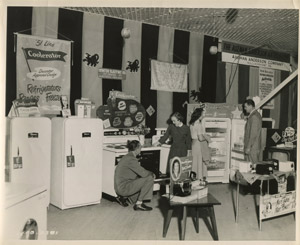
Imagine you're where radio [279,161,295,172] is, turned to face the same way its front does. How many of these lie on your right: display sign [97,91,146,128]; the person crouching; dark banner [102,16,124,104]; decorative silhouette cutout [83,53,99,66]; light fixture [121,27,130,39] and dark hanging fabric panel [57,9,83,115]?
6

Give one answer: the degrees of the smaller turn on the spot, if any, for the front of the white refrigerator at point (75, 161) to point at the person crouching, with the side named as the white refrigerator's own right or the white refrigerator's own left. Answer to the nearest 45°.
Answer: approximately 45° to the white refrigerator's own left

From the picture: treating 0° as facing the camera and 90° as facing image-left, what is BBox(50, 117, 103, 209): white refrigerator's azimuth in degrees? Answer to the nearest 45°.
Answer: approximately 315°

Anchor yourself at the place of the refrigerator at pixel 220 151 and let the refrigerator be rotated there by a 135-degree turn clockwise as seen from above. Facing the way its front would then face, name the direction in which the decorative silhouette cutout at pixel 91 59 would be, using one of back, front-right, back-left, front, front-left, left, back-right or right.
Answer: left

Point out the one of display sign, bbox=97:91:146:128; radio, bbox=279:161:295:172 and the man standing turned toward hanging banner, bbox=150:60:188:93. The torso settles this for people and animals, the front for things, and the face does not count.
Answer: the man standing

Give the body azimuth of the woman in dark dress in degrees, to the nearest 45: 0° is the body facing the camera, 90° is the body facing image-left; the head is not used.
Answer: approximately 45°

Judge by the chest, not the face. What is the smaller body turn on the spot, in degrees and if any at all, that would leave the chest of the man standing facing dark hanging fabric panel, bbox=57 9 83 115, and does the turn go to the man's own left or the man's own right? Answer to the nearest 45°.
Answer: approximately 45° to the man's own left

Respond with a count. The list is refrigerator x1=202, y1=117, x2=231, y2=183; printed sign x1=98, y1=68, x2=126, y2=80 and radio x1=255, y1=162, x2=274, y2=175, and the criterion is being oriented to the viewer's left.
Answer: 0

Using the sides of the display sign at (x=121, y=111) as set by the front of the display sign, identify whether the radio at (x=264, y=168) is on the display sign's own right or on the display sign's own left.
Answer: on the display sign's own left

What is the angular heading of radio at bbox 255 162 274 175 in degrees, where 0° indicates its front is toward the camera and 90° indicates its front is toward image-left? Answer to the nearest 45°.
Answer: approximately 0°

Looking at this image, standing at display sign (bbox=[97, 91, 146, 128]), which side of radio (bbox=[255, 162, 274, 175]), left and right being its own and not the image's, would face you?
right

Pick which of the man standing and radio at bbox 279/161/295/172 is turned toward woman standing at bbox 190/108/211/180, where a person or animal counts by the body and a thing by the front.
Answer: the man standing

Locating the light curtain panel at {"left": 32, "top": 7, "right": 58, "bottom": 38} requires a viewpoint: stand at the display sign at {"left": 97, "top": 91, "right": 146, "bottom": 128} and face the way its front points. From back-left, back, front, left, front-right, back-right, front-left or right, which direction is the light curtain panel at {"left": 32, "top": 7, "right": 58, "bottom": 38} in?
front-right

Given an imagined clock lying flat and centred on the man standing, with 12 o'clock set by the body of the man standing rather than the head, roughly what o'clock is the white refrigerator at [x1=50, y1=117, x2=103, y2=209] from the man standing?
The white refrigerator is roughly at 11 o'clock from the man standing.

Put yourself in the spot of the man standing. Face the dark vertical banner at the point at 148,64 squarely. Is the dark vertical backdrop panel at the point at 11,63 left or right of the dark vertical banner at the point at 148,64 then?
left
